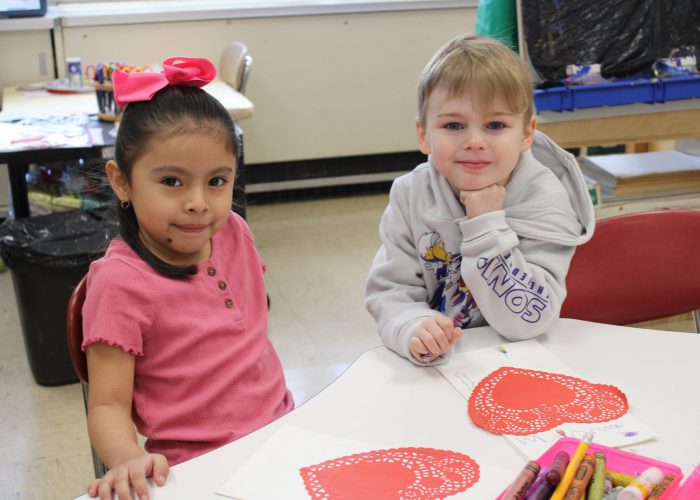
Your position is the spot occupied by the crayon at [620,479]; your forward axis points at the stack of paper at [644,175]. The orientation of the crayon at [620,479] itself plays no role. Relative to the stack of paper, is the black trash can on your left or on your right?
left

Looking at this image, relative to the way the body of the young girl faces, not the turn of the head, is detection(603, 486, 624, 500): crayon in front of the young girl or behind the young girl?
in front

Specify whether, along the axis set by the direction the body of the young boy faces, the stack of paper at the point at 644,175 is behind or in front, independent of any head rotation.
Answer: behind

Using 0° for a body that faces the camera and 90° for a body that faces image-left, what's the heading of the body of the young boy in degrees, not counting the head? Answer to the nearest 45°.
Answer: approximately 0°
